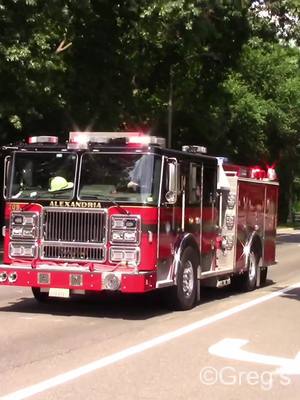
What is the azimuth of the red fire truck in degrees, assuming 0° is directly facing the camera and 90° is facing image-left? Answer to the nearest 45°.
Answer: approximately 45°
